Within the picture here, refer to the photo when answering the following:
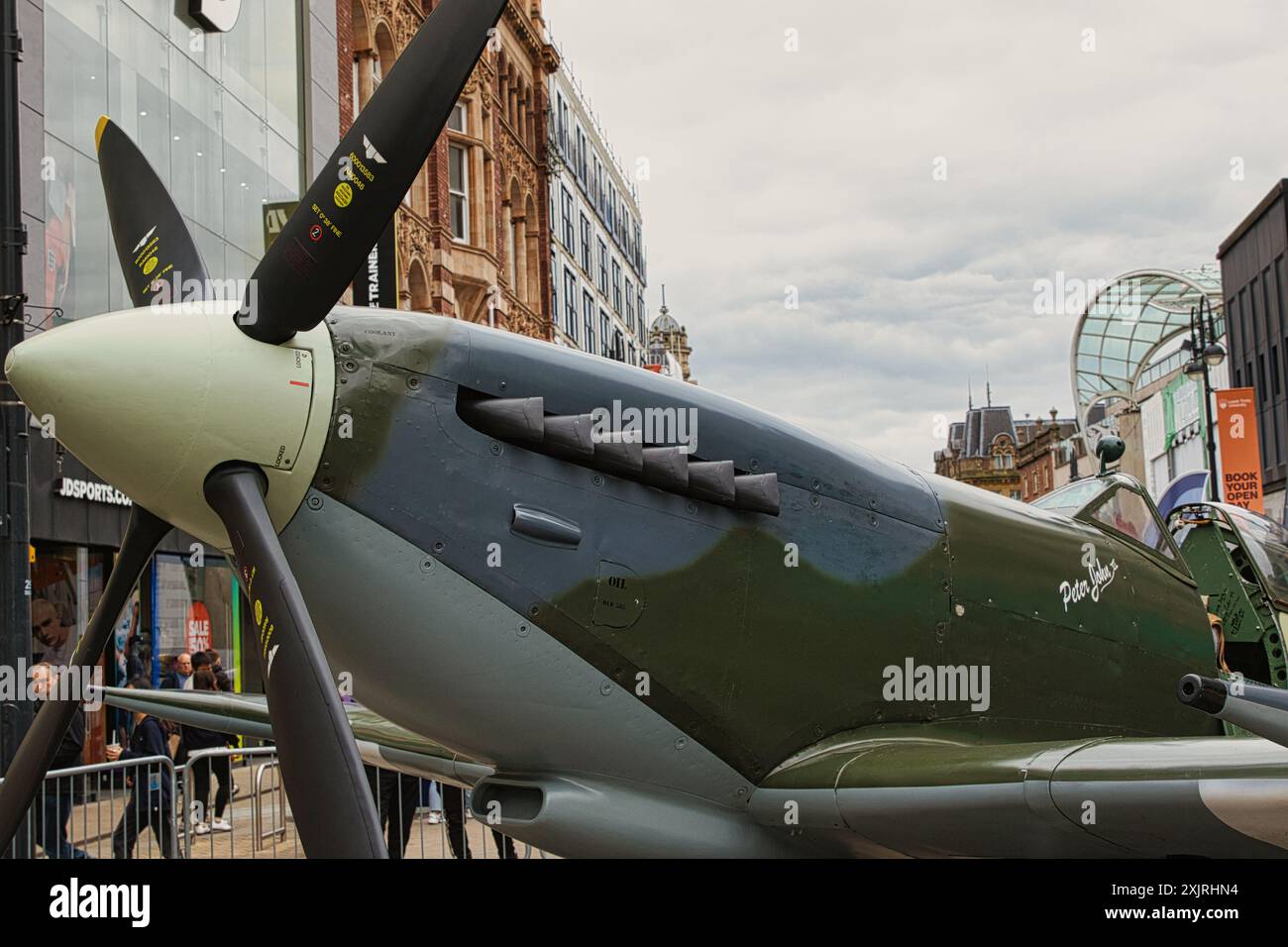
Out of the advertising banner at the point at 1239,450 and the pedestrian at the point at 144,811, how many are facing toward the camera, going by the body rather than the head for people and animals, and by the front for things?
1

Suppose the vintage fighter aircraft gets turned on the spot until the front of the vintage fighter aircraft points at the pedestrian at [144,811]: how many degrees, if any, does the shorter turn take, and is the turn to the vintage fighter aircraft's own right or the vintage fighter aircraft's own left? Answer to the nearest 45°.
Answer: approximately 90° to the vintage fighter aircraft's own right

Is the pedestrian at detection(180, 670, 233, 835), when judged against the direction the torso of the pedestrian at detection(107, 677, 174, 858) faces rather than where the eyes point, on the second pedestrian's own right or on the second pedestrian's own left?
on the second pedestrian's own right

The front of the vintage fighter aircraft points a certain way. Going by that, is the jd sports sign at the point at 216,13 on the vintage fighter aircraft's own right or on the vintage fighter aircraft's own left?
on the vintage fighter aircraft's own right

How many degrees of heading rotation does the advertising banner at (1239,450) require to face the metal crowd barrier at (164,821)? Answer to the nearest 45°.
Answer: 0° — it already faces it

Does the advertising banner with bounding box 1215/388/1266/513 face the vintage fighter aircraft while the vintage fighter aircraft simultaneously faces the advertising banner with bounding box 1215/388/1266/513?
no

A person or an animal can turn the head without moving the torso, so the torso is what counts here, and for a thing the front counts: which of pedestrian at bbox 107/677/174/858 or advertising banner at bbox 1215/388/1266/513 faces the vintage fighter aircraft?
the advertising banner

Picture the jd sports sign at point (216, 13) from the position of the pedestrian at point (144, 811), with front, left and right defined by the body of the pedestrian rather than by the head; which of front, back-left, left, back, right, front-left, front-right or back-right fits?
right

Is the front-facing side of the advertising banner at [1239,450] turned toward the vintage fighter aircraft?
yes

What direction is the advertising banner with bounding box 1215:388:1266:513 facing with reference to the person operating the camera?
facing the viewer

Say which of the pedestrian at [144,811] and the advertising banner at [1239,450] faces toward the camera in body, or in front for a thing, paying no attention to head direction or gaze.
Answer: the advertising banner

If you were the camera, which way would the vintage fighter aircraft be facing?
facing the viewer and to the left of the viewer

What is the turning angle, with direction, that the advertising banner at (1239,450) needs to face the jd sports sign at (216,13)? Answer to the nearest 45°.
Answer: approximately 45° to its right

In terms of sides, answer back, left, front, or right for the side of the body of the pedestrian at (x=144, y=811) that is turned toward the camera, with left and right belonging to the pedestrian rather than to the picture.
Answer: left

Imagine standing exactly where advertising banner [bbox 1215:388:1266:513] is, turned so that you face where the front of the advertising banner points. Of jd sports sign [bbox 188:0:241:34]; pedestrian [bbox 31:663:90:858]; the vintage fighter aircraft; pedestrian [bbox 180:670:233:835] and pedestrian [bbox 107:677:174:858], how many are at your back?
0

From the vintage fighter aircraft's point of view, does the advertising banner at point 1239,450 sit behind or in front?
behind

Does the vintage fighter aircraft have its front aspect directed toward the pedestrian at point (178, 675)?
no

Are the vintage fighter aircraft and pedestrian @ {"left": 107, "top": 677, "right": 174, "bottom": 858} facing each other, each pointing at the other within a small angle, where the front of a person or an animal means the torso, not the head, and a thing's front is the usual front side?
no

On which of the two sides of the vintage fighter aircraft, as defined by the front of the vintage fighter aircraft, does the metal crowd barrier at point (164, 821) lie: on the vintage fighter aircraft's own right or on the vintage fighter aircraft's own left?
on the vintage fighter aircraft's own right
